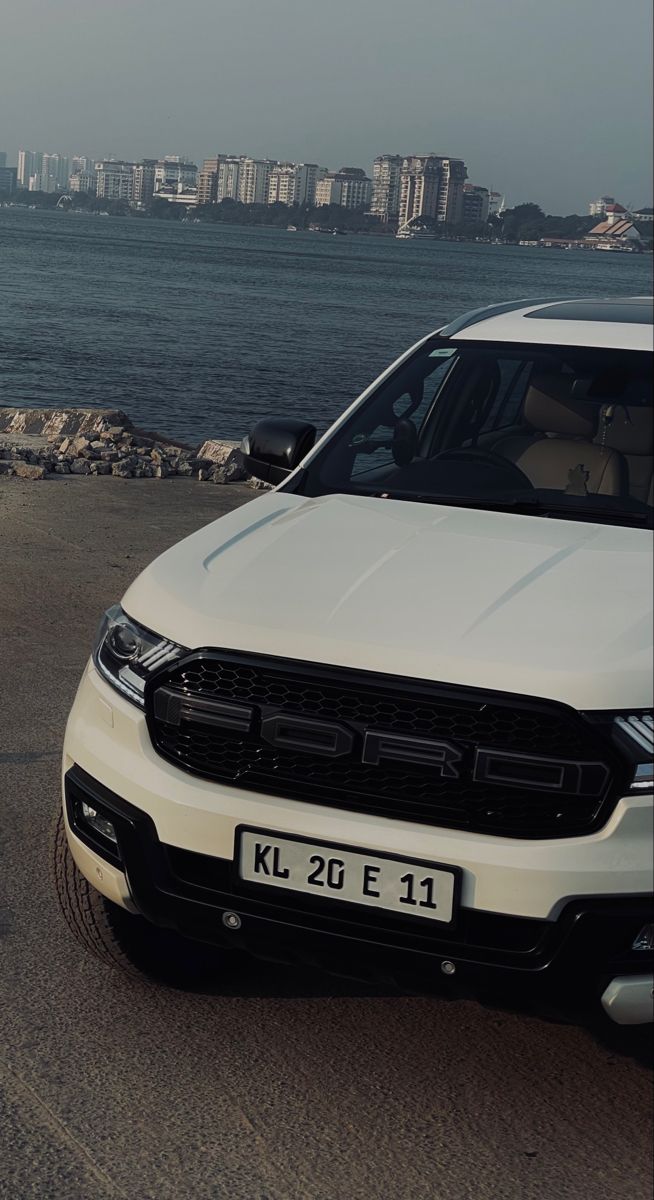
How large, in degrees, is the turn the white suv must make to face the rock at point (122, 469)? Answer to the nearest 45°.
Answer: approximately 135° to its right

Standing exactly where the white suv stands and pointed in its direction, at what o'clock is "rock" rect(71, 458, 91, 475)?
The rock is roughly at 4 o'clock from the white suv.

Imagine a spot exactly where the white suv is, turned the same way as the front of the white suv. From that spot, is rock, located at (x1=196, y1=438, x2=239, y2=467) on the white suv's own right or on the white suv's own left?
on the white suv's own right

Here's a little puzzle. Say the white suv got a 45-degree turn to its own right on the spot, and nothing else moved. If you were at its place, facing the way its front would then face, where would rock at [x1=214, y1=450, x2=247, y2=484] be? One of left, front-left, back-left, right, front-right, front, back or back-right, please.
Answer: right

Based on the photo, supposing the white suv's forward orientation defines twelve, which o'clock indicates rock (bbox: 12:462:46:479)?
The rock is roughly at 4 o'clock from the white suv.

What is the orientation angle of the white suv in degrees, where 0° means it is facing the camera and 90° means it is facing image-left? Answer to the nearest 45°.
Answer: approximately 45°

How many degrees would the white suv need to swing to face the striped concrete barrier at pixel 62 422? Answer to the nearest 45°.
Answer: approximately 135° to its right
